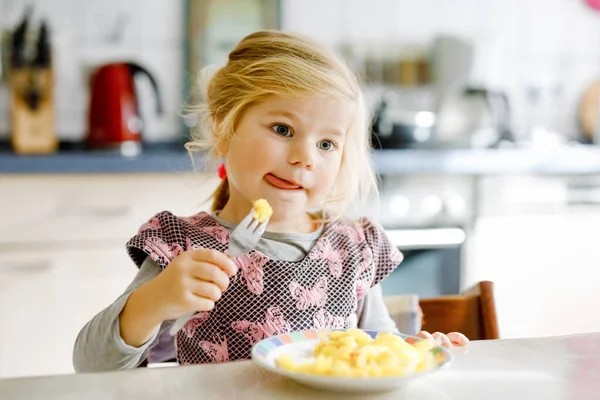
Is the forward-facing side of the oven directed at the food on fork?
yes

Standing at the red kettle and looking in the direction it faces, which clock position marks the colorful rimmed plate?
The colorful rimmed plate is roughly at 9 o'clock from the red kettle.

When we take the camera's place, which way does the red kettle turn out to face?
facing to the left of the viewer

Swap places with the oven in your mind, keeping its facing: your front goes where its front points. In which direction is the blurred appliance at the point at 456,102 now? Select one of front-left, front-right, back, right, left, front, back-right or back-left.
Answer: back

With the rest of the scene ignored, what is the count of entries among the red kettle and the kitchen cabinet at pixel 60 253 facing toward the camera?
1

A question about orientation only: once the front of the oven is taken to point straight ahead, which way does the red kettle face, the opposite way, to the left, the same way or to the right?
to the right

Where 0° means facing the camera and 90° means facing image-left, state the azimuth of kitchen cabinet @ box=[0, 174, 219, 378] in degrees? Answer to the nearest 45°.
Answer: approximately 0°

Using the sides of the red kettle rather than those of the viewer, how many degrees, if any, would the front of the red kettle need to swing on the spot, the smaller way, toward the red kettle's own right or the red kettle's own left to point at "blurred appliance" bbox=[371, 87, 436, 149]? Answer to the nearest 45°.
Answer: approximately 180°

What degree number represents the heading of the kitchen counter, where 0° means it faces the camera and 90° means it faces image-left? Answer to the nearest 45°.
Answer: approximately 0°
